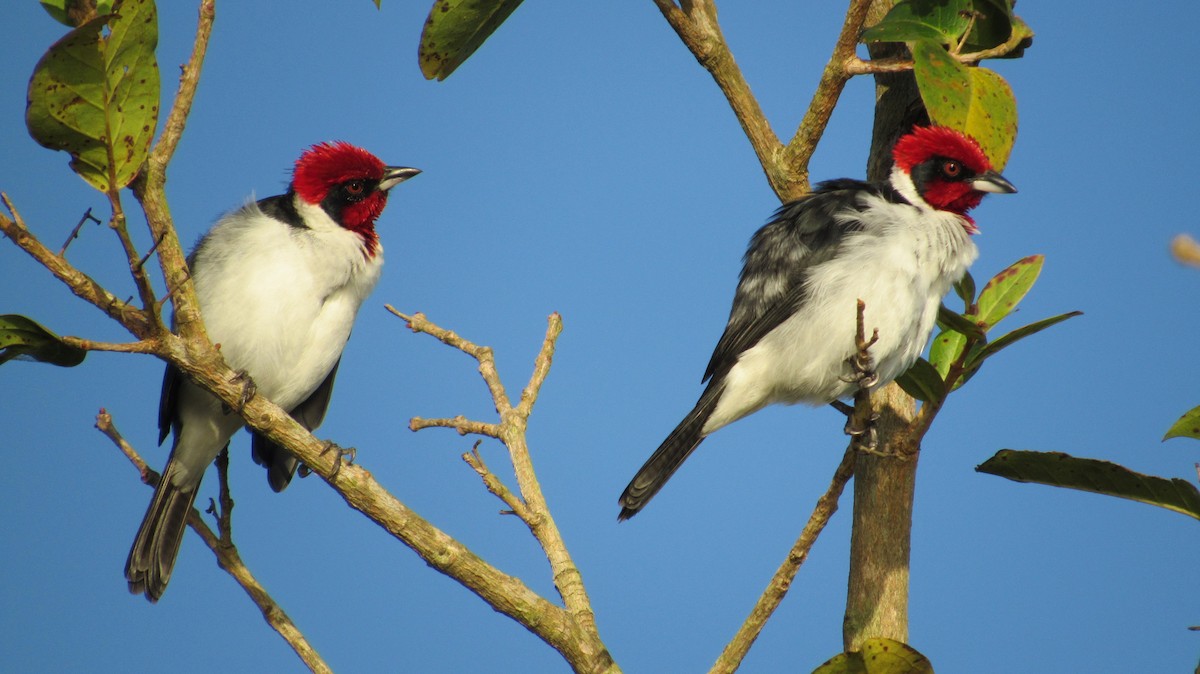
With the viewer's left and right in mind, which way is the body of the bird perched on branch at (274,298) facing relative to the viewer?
facing the viewer and to the right of the viewer

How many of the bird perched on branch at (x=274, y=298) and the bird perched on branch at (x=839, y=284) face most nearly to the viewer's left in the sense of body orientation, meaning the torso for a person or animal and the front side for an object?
0

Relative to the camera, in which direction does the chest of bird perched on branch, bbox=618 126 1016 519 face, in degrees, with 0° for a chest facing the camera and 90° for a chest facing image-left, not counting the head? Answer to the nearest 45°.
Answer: approximately 270°

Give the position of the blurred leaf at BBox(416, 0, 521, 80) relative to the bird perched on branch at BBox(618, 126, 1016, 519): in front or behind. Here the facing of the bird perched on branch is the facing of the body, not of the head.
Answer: behind

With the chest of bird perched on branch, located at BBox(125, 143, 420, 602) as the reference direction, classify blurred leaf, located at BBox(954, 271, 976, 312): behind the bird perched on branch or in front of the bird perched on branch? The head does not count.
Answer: in front
